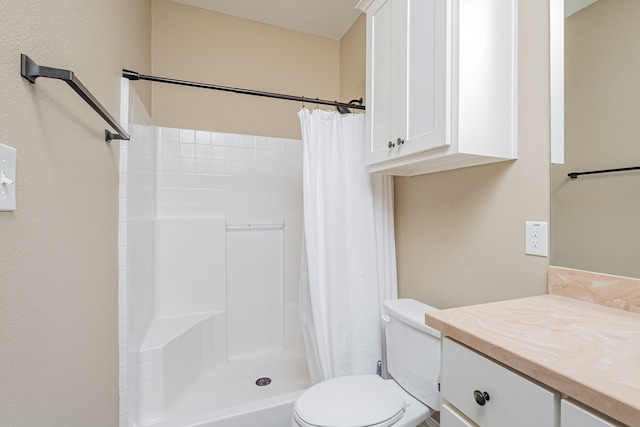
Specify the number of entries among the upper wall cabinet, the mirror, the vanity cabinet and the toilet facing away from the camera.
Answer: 0

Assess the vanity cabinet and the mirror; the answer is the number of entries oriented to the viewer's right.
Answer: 0

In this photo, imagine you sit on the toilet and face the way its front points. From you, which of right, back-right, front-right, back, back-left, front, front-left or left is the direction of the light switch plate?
front

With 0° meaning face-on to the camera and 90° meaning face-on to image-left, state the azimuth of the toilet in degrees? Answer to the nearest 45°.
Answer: approximately 45°

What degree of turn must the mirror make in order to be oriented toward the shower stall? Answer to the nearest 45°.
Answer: approximately 45° to its right

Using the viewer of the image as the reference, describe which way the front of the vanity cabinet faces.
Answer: facing the viewer and to the left of the viewer

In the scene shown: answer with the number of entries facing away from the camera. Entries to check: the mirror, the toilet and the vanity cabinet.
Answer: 0

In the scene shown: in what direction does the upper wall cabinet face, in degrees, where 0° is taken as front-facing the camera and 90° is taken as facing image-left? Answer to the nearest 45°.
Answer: approximately 45°
